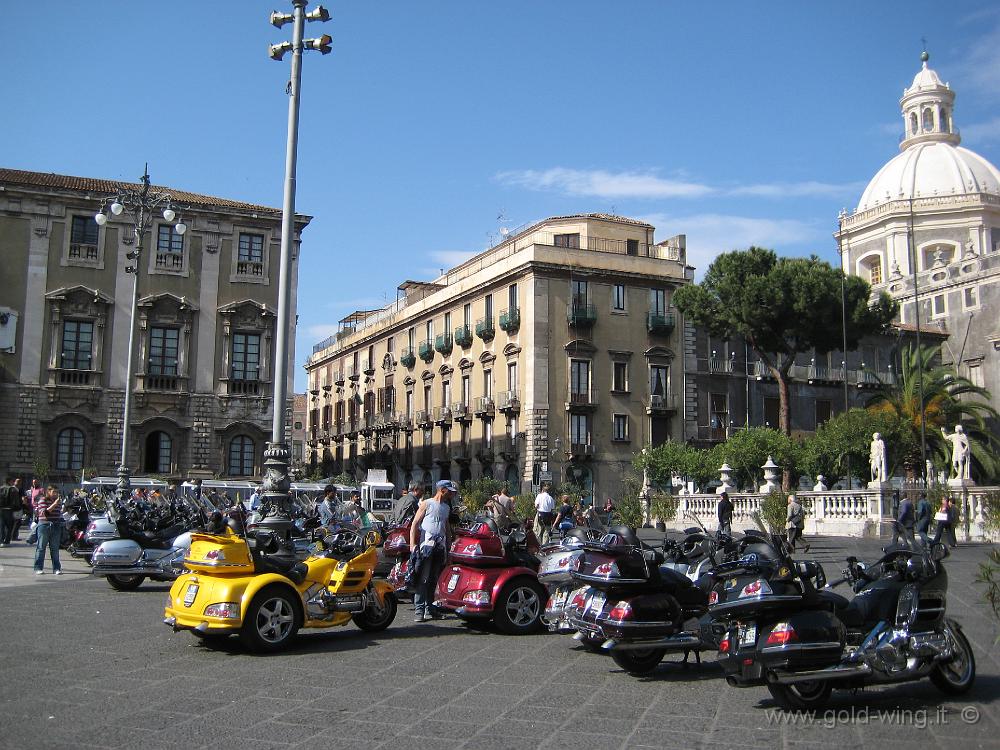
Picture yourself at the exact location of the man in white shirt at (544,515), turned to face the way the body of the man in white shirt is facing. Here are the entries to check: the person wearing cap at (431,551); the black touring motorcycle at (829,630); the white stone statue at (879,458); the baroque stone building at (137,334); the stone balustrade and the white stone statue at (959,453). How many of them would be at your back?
2

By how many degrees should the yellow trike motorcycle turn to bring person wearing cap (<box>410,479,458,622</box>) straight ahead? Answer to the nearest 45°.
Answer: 0° — it already faces them

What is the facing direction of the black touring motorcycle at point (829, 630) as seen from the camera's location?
facing away from the viewer and to the right of the viewer

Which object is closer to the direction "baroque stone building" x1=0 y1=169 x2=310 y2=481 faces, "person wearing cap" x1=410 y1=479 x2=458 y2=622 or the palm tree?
the person wearing cap

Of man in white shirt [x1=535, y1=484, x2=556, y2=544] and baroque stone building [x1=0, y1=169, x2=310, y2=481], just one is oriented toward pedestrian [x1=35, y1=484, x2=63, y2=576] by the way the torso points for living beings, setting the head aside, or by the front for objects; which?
the baroque stone building

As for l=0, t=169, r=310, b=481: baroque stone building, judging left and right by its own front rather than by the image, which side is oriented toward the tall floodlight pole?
front

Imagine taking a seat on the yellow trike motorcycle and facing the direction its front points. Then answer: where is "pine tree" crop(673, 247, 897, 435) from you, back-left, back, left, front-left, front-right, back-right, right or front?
front

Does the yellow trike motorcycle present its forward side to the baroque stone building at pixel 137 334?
no

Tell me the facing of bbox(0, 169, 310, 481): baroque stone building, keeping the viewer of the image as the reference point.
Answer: facing the viewer

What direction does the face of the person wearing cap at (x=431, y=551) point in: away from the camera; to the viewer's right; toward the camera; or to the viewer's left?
to the viewer's right

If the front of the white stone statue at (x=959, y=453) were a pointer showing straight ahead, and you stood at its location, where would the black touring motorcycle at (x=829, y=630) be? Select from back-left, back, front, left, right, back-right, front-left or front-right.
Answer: front-left

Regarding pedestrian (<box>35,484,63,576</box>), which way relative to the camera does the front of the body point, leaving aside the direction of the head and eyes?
toward the camera
